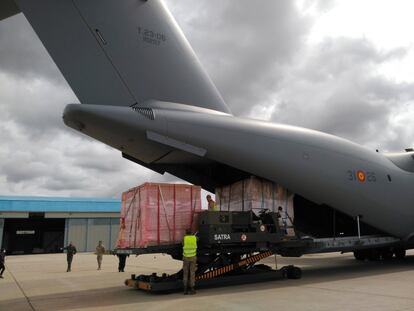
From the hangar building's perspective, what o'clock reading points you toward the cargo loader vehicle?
The cargo loader vehicle is roughly at 12 o'clock from the hangar building.

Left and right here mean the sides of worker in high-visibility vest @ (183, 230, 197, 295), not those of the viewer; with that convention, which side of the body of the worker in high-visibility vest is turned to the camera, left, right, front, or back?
back

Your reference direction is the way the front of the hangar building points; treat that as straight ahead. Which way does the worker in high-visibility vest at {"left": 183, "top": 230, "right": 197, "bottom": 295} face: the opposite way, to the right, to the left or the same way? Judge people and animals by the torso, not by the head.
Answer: the opposite way

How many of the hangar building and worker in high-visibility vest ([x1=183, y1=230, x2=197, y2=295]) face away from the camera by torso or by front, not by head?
1

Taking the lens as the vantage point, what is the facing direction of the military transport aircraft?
facing away from the viewer and to the right of the viewer

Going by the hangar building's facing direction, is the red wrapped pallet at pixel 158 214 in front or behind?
in front
